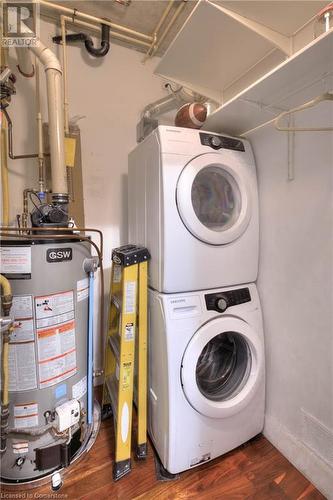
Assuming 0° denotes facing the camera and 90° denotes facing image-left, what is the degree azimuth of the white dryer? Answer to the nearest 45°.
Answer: approximately 315°

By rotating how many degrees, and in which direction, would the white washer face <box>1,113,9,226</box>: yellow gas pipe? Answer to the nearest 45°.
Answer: approximately 135° to its right

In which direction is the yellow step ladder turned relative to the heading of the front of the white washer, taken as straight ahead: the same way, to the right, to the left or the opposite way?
to the right

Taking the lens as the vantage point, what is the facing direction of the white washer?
facing the viewer and to the right of the viewer

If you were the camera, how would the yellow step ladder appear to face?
facing the viewer and to the left of the viewer
